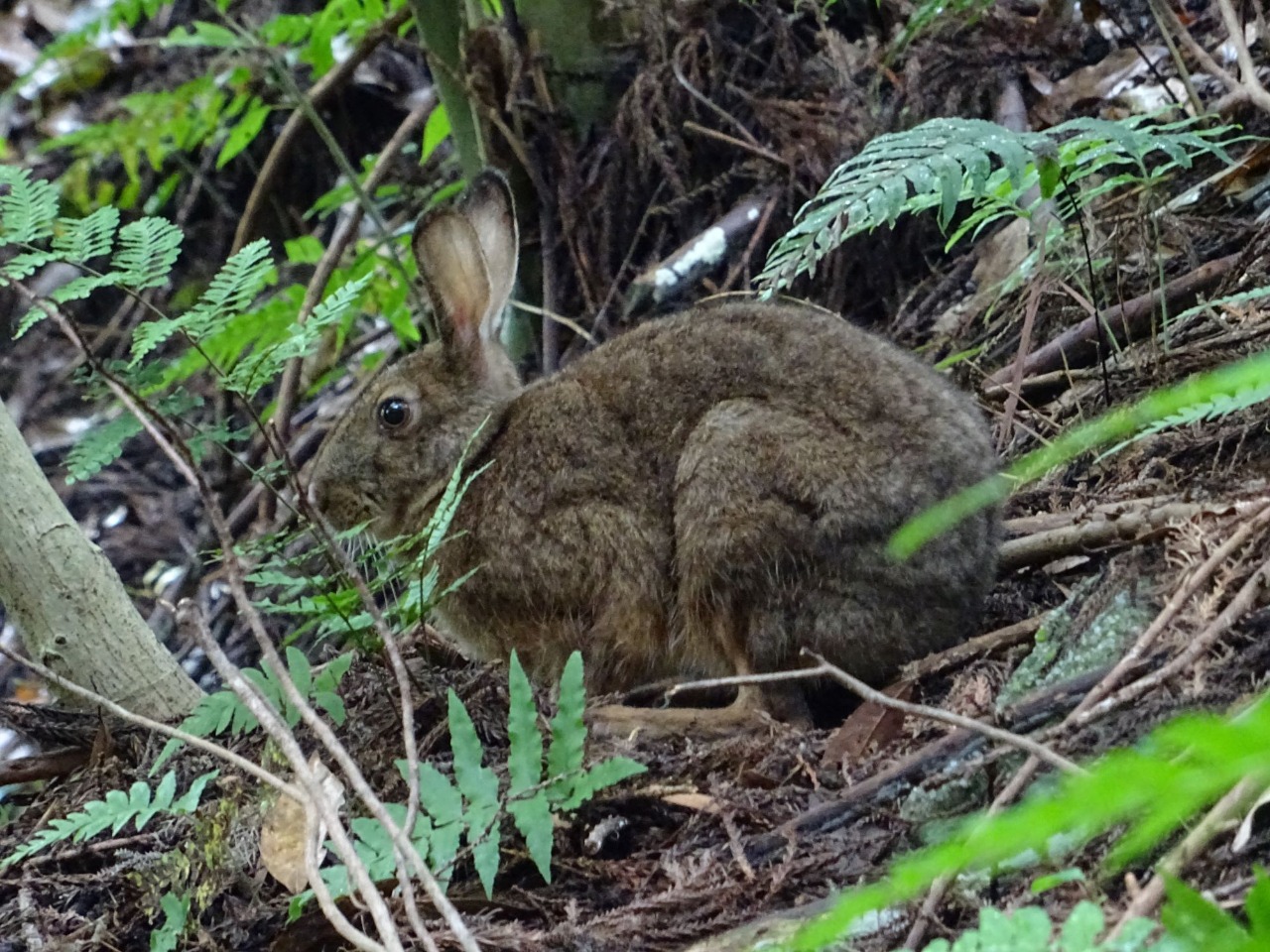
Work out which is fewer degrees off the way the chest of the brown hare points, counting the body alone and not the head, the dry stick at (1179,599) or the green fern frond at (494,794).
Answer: the green fern frond

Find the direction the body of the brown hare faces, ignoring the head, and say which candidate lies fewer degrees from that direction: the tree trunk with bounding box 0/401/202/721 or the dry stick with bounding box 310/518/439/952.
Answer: the tree trunk

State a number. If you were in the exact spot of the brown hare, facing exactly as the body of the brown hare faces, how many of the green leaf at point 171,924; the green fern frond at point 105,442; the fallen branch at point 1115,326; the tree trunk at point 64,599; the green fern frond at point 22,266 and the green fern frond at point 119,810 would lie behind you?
1

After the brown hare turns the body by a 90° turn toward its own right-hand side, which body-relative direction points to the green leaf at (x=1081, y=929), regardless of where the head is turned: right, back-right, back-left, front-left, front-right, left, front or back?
back

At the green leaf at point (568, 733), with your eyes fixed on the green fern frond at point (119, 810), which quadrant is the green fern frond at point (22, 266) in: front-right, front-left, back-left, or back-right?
front-right

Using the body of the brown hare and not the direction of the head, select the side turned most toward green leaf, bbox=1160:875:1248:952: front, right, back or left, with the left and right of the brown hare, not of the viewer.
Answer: left

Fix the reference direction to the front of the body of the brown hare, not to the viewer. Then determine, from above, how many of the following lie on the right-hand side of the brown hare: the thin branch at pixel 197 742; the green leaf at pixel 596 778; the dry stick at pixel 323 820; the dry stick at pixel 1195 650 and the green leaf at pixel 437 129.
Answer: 1

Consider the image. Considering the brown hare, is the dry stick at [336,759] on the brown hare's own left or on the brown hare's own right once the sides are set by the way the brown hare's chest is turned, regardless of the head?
on the brown hare's own left

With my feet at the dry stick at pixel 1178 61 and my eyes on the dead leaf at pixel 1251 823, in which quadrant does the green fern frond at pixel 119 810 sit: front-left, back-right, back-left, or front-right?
front-right

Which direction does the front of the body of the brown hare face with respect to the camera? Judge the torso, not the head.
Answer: to the viewer's left

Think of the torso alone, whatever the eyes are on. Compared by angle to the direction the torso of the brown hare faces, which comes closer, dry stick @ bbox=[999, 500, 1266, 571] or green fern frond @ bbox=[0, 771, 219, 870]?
the green fern frond

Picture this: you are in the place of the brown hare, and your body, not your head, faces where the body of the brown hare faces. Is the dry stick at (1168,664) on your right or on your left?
on your left
